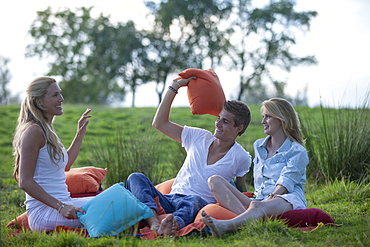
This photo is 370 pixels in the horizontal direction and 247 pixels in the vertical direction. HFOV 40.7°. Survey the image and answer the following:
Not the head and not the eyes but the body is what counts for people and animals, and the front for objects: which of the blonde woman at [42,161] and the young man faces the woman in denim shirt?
the blonde woman

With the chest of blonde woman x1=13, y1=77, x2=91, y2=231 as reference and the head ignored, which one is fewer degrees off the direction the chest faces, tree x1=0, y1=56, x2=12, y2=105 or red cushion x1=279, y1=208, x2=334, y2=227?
the red cushion

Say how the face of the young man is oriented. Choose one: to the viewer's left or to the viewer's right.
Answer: to the viewer's left

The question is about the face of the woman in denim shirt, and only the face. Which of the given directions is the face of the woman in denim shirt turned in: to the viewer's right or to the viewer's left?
to the viewer's left

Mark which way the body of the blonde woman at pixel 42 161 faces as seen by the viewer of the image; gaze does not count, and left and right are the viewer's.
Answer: facing to the right of the viewer

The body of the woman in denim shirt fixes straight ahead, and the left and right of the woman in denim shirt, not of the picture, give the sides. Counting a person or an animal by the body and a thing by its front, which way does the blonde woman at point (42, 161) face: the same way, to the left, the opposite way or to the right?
the opposite way

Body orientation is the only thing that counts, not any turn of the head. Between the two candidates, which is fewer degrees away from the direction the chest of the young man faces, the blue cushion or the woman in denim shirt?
the blue cushion
